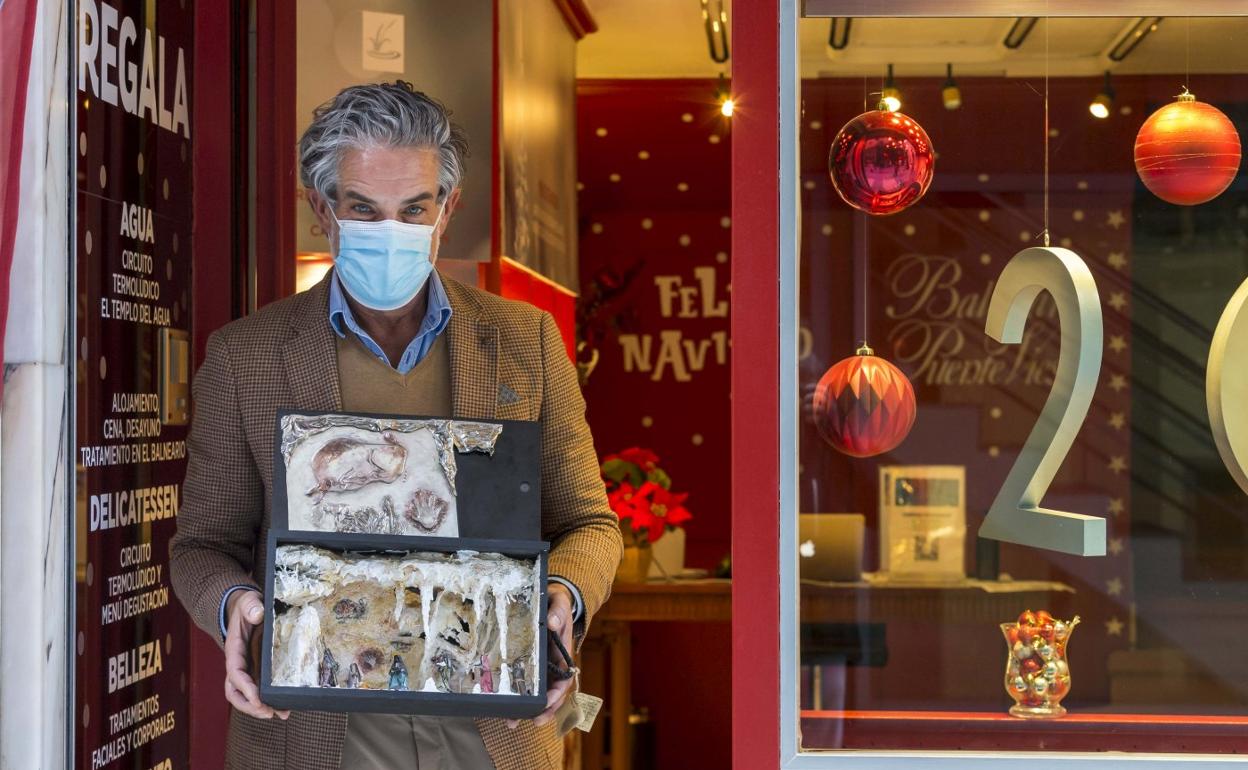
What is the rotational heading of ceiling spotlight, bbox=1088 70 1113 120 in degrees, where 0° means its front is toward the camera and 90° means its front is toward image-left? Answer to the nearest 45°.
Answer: approximately 45°

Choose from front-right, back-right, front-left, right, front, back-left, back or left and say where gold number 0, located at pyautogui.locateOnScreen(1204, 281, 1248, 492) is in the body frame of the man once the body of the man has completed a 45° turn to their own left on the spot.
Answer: front-left

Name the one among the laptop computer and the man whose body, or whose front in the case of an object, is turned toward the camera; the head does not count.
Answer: the man

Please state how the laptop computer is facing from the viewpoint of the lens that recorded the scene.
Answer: facing away from the viewer

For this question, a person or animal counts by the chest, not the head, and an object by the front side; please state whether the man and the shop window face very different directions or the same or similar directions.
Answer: same or similar directions

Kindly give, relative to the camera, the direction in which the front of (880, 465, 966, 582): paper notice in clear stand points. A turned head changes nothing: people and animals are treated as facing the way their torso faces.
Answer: facing the viewer

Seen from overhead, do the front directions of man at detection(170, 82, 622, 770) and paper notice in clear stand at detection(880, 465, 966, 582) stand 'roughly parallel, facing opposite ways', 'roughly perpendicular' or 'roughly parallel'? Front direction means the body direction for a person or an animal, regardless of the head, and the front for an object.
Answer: roughly parallel

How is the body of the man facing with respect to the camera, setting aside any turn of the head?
toward the camera

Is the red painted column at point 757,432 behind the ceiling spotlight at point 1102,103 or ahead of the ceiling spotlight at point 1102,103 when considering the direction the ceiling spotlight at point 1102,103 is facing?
ahead

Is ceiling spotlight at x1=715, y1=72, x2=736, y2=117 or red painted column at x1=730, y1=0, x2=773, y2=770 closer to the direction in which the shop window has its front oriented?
the red painted column

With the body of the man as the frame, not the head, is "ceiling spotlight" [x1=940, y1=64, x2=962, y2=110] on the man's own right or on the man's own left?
on the man's own left

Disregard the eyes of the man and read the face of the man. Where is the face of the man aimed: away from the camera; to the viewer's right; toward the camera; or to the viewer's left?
toward the camera

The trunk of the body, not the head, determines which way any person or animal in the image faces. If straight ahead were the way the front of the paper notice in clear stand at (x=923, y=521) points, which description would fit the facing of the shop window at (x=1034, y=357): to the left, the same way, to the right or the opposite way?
the same way

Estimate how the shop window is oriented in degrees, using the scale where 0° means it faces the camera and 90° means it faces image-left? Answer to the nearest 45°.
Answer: approximately 0°
